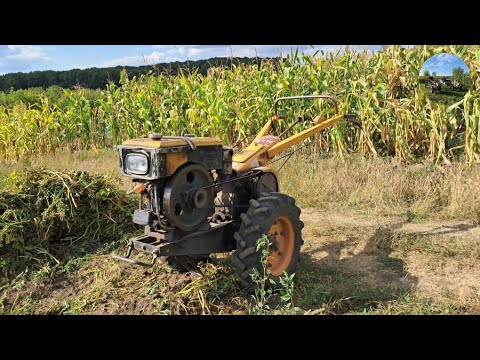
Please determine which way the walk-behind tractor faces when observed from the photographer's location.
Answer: facing the viewer and to the left of the viewer
